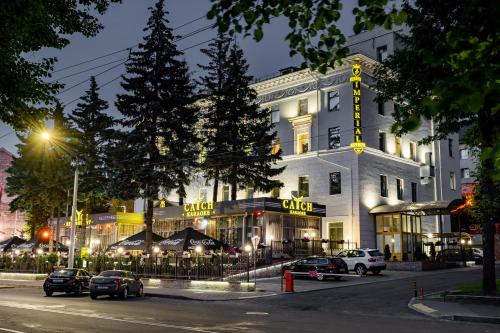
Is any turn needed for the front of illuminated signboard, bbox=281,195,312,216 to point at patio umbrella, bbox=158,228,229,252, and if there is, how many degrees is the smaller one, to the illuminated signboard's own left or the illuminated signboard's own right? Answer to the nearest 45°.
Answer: approximately 45° to the illuminated signboard's own right

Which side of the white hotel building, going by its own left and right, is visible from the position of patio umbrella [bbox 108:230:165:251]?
right

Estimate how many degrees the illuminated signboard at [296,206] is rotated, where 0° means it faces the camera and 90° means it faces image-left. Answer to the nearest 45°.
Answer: approximately 0°

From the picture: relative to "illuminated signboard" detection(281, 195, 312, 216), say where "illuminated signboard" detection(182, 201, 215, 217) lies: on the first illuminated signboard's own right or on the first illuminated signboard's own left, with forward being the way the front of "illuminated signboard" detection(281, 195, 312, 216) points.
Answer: on the first illuminated signboard's own right

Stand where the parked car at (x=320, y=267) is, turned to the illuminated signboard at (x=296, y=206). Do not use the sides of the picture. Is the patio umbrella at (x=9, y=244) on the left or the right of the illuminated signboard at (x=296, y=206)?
left

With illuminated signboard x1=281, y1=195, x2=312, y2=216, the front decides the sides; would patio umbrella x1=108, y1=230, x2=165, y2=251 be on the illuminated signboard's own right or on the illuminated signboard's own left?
on the illuminated signboard's own right

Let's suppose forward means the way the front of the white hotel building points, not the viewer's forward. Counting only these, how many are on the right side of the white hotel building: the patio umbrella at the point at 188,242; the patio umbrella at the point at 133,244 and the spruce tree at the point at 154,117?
3
